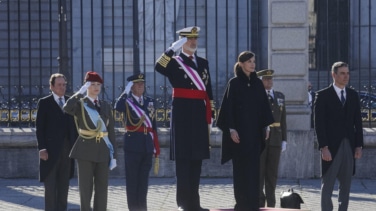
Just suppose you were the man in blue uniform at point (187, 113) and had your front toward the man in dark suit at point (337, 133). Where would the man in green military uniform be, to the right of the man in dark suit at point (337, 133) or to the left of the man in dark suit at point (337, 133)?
left

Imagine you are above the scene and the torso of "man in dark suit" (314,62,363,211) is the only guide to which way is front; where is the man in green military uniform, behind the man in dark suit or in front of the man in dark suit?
behind

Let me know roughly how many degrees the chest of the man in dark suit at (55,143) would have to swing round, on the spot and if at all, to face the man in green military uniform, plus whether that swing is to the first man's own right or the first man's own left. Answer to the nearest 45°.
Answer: approximately 45° to the first man's own left

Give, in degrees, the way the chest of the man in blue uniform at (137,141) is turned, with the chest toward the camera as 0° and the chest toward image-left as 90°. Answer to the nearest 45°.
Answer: approximately 315°

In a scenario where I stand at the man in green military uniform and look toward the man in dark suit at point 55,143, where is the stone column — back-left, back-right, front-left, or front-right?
back-right

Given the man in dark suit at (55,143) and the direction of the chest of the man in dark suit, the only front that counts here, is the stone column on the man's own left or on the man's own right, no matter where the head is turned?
on the man's own left

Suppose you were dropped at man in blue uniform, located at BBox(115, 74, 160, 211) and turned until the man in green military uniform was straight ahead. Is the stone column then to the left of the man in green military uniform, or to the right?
left

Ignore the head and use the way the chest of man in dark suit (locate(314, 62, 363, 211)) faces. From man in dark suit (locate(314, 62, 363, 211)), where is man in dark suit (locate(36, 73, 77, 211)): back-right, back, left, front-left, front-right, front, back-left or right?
back-right

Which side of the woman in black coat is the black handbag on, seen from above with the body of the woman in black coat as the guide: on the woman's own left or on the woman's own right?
on the woman's own left
